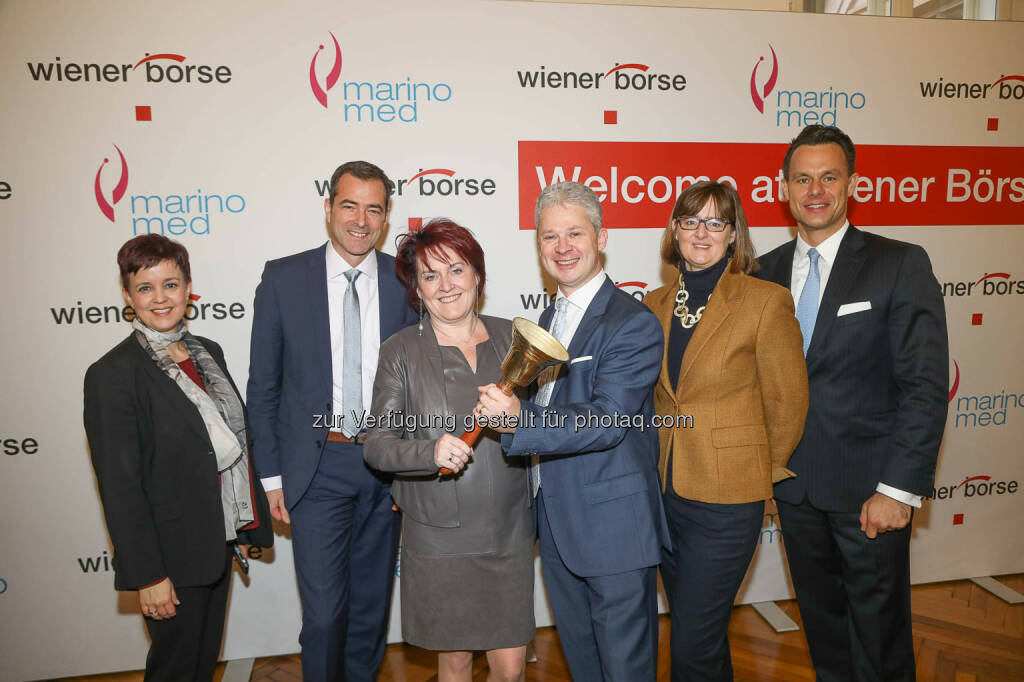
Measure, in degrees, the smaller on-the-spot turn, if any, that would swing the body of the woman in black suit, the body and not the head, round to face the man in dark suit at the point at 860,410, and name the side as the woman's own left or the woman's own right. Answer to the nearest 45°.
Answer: approximately 45° to the woman's own left

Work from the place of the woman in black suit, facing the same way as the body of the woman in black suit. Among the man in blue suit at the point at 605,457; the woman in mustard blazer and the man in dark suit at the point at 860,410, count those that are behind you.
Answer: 0

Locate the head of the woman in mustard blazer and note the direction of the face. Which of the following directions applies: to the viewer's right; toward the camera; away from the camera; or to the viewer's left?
toward the camera

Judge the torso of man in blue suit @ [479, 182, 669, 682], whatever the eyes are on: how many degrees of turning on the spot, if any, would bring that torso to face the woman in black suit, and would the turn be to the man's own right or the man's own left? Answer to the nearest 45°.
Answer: approximately 45° to the man's own right

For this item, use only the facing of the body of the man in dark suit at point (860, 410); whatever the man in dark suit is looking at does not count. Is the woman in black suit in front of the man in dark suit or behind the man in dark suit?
in front

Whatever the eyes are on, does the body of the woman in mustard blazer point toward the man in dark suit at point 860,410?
no

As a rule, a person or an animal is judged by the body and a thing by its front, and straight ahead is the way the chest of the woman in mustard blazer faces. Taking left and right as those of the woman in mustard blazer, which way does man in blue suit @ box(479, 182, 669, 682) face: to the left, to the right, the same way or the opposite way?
the same way

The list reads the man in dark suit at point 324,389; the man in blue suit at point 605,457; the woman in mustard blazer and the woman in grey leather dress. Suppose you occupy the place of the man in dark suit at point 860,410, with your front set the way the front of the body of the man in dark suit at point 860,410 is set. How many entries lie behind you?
0

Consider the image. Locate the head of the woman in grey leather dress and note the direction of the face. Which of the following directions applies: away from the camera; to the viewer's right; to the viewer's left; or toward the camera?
toward the camera

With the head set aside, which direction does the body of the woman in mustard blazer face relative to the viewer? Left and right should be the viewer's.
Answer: facing the viewer and to the left of the viewer

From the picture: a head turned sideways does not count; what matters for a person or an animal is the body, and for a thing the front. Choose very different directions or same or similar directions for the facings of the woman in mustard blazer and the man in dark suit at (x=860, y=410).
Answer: same or similar directions

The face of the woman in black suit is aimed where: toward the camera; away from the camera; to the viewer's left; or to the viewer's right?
toward the camera

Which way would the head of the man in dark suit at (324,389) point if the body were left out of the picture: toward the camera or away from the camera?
toward the camera

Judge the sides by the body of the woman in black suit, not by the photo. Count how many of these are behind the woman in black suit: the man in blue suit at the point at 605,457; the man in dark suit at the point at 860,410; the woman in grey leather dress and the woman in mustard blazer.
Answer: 0

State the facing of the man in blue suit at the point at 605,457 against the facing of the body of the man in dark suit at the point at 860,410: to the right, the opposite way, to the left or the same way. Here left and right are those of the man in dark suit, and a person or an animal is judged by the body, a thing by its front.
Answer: the same way

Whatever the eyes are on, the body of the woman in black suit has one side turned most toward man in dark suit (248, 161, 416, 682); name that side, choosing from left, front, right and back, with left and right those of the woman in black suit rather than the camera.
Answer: left
